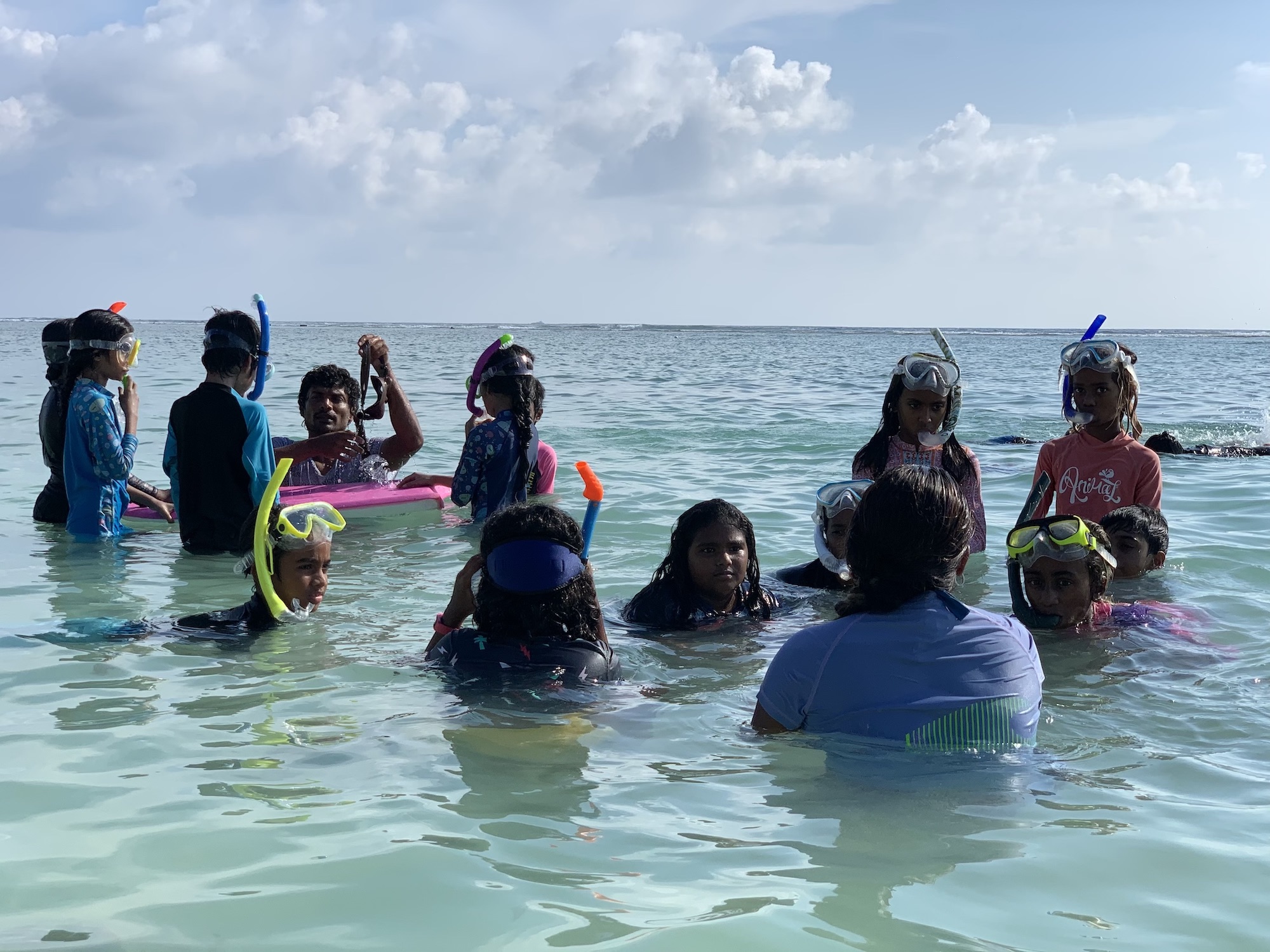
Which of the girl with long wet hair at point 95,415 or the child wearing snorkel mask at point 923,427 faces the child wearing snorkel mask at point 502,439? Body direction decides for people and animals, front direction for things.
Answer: the girl with long wet hair

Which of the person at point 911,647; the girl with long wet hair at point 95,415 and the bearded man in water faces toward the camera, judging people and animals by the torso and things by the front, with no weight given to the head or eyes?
the bearded man in water

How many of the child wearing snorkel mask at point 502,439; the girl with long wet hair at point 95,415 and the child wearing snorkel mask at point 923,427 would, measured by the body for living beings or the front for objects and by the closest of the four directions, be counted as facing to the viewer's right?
1

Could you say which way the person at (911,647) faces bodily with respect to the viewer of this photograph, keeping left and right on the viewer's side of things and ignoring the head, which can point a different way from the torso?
facing away from the viewer

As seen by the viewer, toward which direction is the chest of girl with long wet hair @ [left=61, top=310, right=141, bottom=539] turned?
to the viewer's right

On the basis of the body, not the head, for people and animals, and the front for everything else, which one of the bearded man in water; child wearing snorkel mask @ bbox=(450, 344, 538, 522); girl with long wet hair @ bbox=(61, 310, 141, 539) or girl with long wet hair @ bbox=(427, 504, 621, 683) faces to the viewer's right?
girl with long wet hair @ bbox=(61, 310, 141, 539)

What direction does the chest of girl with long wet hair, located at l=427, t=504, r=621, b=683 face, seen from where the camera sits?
away from the camera

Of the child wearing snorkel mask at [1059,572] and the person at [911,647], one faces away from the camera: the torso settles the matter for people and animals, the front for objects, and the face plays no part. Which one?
the person

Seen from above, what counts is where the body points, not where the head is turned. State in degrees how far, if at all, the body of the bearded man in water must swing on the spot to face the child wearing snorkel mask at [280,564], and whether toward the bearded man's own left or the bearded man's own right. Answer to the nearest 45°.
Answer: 0° — they already face them

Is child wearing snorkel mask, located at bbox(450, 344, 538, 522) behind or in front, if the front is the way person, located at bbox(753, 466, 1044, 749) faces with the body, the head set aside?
in front

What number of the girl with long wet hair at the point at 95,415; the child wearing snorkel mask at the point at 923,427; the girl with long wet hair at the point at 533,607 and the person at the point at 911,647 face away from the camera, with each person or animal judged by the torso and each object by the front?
2

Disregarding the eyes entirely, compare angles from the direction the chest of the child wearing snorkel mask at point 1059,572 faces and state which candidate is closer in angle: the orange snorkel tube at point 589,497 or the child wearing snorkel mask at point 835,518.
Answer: the orange snorkel tube
